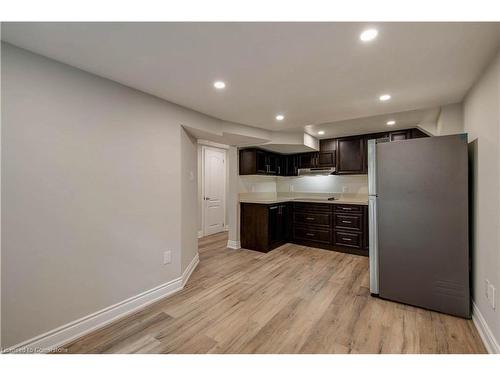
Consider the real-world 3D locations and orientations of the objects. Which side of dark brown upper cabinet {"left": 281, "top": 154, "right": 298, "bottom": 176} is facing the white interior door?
right

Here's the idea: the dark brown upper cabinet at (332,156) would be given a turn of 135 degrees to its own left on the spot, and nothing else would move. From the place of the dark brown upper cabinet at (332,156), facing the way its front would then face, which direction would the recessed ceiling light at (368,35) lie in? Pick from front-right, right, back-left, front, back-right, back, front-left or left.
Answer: right

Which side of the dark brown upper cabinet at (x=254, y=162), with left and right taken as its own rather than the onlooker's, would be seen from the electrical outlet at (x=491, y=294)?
front

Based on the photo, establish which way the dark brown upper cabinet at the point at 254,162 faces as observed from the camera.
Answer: facing the viewer and to the right of the viewer

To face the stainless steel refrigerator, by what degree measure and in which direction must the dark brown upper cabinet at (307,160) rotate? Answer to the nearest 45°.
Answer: approximately 90° to its left

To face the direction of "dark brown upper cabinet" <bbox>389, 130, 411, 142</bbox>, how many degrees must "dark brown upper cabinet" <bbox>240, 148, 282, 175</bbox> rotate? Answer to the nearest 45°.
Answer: approximately 45° to its left

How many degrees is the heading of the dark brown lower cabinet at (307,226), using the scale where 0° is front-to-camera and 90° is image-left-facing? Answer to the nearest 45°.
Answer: approximately 45°
